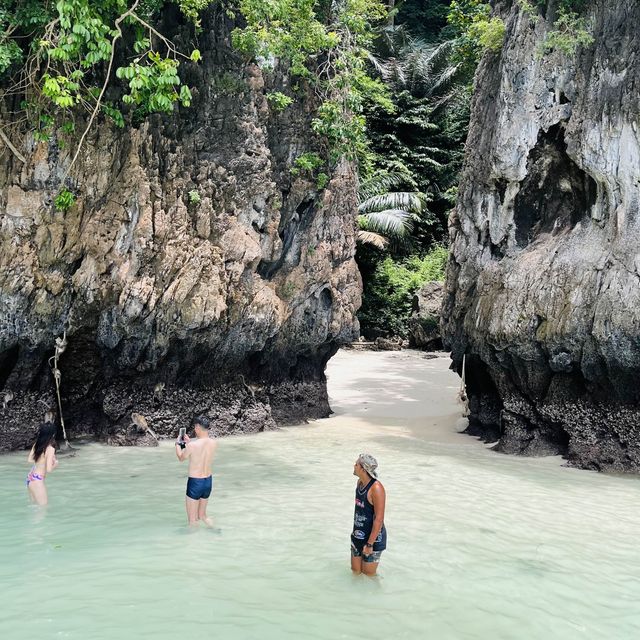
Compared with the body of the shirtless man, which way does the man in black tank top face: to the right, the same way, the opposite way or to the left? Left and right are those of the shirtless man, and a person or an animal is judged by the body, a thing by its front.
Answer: to the left

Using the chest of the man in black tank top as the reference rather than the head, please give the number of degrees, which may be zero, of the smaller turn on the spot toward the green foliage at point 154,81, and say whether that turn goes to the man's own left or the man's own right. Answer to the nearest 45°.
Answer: approximately 90° to the man's own right

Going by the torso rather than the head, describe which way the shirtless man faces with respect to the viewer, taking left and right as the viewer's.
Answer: facing away from the viewer and to the left of the viewer

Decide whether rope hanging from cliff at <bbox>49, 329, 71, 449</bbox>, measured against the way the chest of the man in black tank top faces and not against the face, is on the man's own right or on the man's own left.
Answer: on the man's own right

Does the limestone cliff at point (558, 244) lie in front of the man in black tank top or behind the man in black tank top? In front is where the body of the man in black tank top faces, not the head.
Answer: behind

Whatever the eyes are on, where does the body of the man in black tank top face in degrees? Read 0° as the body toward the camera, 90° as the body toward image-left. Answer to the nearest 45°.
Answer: approximately 45°
